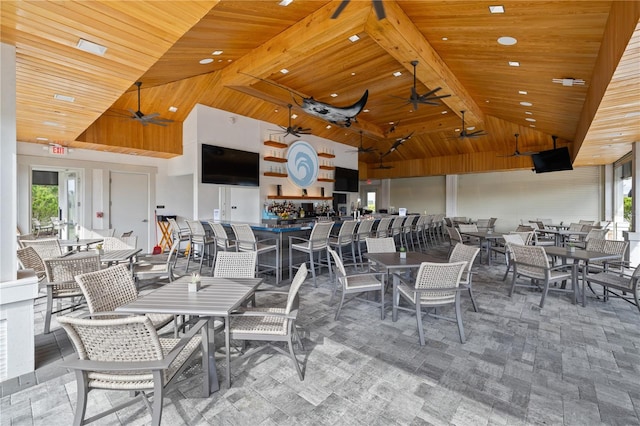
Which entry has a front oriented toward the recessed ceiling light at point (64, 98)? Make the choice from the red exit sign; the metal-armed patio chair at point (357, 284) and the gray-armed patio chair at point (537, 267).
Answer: the red exit sign

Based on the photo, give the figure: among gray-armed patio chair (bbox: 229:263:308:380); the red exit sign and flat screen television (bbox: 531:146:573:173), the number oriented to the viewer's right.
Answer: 0

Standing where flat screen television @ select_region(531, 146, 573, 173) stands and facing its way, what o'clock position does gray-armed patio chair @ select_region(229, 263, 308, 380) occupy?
The gray-armed patio chair is roughly at 11 o'clock from the flat screen television.

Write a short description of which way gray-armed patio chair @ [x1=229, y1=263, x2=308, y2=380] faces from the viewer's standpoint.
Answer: facing to the left of the viewer

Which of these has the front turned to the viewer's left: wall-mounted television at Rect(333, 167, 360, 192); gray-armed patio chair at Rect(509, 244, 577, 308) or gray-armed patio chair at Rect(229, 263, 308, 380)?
gray-armed patio chair at Rect(229, 263, 308, 380)

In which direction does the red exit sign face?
toward the camera

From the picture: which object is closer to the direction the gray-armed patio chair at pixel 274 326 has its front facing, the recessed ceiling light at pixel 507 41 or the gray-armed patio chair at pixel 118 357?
the gray-armed patio chair

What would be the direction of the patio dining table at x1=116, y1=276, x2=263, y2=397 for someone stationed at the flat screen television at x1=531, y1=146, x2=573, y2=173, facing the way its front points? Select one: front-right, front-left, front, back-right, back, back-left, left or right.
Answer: front-left

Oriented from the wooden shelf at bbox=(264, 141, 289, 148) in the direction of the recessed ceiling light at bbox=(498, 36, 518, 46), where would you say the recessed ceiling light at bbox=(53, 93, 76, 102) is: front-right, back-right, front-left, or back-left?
front-right

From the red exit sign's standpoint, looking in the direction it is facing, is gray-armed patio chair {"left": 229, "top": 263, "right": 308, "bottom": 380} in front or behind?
in front

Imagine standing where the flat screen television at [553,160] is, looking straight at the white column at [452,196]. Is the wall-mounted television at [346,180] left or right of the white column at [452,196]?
left

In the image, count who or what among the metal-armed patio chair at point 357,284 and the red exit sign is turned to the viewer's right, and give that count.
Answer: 1

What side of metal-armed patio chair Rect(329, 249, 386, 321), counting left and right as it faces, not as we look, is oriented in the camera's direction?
right

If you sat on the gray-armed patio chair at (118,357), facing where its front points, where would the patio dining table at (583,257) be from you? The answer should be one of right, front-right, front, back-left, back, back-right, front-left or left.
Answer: front-right

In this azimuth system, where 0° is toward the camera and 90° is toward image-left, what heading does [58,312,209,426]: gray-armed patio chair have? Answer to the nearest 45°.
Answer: approximately 225°

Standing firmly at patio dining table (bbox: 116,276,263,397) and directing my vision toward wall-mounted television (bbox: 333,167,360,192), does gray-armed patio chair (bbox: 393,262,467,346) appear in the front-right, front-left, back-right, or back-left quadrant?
front-right

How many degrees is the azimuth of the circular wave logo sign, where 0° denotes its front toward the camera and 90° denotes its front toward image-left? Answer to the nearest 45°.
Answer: approximately 315°

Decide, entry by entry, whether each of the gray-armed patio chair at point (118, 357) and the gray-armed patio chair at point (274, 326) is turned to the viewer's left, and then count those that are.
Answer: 1

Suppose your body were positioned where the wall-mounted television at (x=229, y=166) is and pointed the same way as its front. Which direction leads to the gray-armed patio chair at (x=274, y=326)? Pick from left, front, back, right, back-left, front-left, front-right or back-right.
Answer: front-right

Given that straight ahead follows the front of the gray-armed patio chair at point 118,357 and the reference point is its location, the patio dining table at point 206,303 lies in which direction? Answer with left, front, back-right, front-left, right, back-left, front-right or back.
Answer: front

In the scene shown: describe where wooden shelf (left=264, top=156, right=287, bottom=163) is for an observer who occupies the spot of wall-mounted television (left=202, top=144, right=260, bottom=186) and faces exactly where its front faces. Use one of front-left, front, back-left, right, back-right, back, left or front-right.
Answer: left

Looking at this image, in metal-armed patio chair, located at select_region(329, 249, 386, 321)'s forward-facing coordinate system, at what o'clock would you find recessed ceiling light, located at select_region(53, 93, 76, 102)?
The recessed ceiling light is roughly at 6 o'clock from the metal-armed patio chair.
